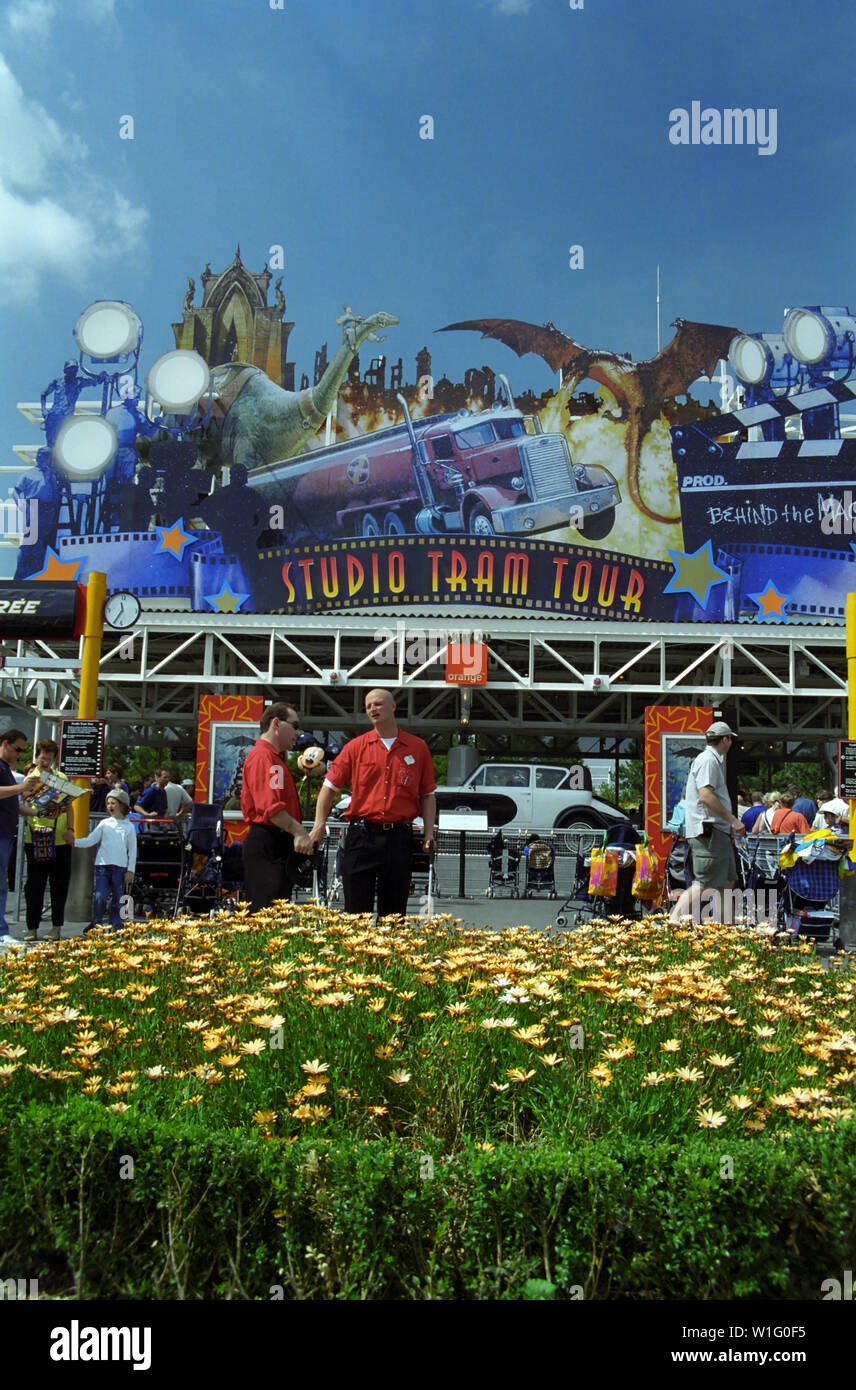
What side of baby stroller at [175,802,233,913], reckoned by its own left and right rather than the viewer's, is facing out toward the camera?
back

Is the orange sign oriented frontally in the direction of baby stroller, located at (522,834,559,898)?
yes

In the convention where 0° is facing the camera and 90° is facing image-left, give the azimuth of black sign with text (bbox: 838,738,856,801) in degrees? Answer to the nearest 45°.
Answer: approximately 0°

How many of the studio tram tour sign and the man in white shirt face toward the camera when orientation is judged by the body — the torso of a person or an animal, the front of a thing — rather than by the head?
1

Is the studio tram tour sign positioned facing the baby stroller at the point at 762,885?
yes

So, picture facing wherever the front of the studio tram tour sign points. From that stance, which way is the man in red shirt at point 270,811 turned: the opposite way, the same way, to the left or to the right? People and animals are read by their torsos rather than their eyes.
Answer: to the left

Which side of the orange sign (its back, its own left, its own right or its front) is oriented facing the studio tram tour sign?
back
